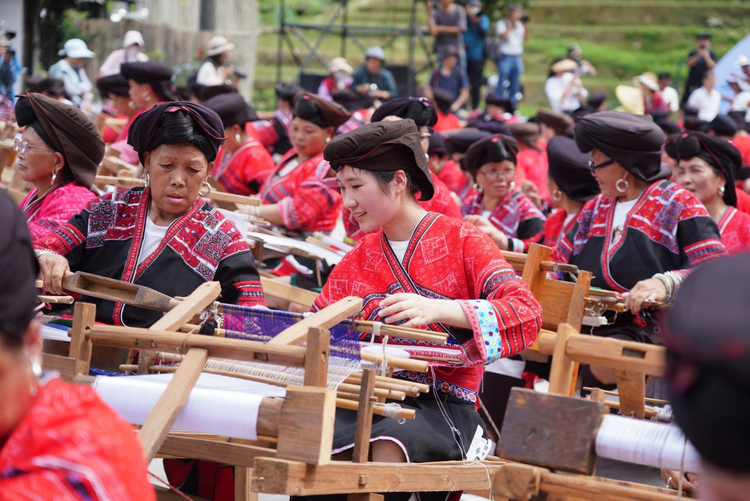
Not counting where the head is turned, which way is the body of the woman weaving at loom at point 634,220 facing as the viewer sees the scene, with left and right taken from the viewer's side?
facing the viewer and to the left of the viewer

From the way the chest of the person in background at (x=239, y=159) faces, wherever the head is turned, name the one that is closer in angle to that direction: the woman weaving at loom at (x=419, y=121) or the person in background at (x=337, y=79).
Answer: the woman weaving at loom

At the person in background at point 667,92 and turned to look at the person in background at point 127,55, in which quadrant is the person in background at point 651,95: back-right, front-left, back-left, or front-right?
front-left

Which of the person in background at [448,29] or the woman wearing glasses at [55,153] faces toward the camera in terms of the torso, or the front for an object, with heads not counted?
the person in background

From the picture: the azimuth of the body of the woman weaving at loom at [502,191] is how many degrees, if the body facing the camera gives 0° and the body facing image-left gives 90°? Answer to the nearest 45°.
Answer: approximately 45°

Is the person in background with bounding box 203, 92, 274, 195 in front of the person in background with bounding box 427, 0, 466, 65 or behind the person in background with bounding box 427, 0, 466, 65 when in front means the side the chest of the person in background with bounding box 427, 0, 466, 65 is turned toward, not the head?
in front

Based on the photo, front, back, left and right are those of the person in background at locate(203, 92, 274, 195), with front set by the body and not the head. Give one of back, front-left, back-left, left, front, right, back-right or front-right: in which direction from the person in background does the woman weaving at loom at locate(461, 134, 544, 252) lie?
left

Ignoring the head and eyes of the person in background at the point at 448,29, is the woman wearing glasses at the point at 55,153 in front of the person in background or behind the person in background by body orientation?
in front

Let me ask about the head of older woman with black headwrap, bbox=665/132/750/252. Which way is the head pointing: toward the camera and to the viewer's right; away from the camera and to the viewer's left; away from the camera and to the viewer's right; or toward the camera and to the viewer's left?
toward the camera and to the viewer's left

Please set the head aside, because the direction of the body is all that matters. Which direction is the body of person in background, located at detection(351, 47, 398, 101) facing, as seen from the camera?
toward the camera

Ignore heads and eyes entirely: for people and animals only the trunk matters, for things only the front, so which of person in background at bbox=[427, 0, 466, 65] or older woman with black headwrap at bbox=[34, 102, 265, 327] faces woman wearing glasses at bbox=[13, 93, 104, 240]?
the person in background

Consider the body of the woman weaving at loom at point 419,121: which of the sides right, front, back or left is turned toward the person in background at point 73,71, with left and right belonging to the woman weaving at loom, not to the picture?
right

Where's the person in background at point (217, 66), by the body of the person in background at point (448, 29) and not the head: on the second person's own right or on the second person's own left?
on the second person's own right

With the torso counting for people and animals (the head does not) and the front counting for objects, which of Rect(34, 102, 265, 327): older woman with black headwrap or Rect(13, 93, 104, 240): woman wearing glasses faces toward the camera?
the older woman with black headwrap

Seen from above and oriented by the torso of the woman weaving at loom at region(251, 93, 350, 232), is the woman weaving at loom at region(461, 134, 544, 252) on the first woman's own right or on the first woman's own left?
on the first woman's own left
